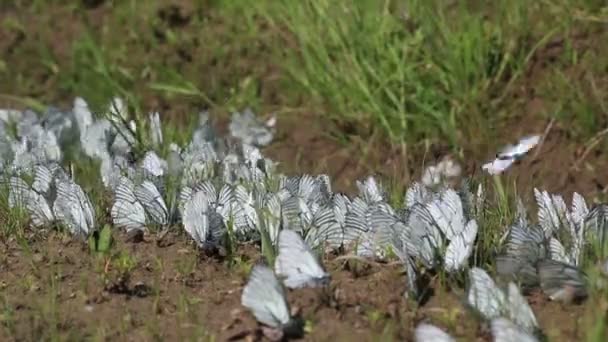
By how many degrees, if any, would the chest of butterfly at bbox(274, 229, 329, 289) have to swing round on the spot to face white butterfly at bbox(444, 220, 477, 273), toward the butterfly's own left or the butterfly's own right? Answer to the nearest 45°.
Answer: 0° — it already faces it
